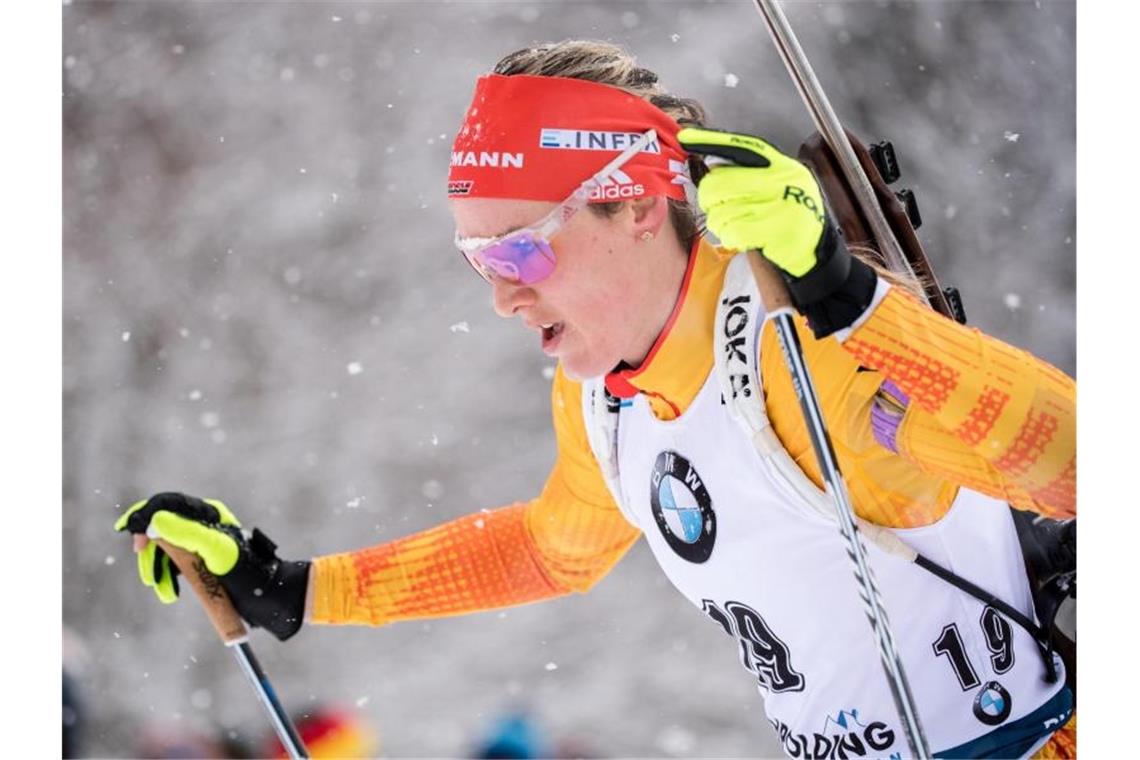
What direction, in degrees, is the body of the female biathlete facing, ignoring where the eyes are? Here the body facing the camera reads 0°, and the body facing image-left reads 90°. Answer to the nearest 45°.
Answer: approximately 45°
